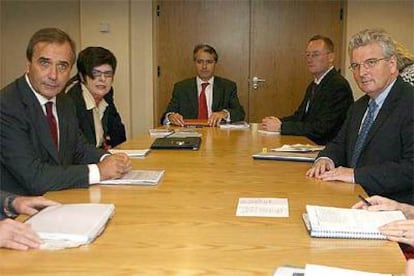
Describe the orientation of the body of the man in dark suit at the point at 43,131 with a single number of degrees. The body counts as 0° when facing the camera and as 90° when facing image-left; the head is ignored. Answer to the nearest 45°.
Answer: approximately 315°

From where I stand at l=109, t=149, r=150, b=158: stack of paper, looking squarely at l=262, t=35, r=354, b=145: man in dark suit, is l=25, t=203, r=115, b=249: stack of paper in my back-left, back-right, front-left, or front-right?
back-right

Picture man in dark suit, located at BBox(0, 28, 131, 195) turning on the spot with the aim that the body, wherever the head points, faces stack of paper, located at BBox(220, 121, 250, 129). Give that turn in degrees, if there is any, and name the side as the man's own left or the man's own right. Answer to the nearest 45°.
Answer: approximately 90° to the man's own left

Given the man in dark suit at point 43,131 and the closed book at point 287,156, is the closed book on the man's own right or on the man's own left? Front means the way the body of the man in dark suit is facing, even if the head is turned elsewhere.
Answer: on the man's own left

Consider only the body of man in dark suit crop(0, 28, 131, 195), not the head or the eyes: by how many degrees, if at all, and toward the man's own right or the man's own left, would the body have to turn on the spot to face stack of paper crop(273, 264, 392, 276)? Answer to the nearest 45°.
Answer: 0° — they already face it

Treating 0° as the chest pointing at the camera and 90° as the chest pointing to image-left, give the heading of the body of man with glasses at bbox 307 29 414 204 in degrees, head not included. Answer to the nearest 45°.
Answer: approximately 45°

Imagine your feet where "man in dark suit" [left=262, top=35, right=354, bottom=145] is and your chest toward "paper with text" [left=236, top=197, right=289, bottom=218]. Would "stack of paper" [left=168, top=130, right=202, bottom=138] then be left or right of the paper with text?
right
